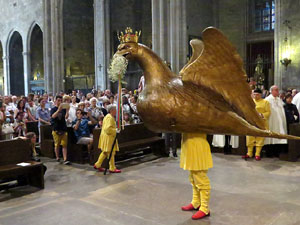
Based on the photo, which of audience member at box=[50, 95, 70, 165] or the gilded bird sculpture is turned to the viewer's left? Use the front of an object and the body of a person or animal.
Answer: the gilded bird sculpture

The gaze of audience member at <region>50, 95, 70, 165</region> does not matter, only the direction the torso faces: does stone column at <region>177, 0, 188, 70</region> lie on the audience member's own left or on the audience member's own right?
on the audience member's own left

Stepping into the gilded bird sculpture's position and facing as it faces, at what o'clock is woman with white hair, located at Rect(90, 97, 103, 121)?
The woman with white hair is roughly at 2 o'clock from the gilded bird sculpture.

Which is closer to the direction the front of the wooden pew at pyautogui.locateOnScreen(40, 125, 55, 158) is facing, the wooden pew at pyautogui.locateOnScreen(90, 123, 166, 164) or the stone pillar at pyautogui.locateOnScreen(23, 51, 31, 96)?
the wooden pew

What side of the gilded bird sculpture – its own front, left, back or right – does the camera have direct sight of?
left
